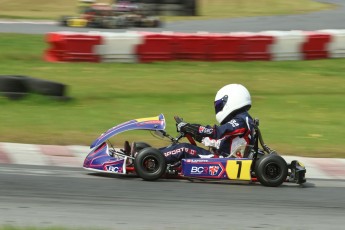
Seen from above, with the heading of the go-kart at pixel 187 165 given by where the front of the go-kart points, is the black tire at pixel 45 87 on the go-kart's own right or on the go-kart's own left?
on the go-kart's own right

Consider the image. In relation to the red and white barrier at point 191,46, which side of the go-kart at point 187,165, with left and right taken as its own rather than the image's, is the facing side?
right

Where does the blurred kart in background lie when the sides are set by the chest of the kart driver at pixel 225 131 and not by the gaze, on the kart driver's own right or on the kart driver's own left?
on the kart driver's own right

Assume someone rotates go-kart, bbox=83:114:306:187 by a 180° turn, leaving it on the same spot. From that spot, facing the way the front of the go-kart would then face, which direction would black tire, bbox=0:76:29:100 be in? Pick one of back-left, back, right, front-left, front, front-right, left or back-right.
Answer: back-left

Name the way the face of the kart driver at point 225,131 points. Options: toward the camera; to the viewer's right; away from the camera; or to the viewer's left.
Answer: to the viewer's left

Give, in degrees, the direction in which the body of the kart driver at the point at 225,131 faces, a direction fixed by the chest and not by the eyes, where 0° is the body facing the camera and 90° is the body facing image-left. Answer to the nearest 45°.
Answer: approximately 90°

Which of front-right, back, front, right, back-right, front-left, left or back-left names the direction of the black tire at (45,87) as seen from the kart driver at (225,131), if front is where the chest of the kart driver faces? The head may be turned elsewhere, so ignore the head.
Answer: front-right
